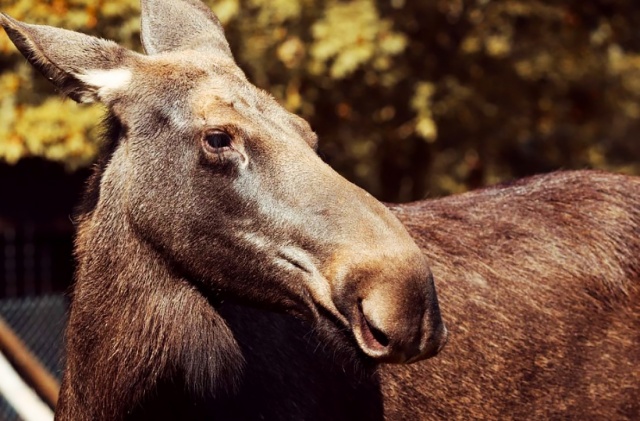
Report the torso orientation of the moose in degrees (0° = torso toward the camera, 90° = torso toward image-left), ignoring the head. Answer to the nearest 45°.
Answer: approximately 45°
